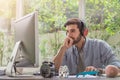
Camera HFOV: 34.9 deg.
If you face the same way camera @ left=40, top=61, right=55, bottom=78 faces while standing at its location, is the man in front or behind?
behind

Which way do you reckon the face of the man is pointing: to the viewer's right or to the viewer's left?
to the viewer's left

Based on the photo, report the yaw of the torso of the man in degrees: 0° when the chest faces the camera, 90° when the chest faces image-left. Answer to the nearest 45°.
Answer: approximately 45°

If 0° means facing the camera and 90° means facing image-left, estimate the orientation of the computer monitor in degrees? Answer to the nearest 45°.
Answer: approximately 225°

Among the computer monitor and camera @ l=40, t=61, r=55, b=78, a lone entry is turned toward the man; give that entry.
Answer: the computer monitor
